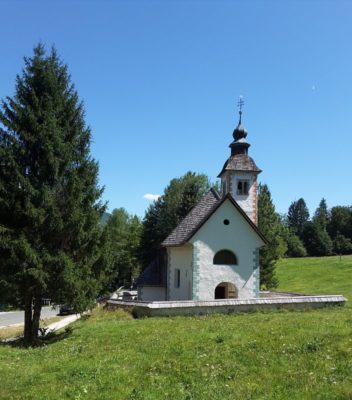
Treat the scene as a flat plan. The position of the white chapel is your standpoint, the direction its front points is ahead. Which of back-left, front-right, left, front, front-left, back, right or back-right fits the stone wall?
front

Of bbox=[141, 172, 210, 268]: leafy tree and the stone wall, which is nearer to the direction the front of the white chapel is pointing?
the stone wall

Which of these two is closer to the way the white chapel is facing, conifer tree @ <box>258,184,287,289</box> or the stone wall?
the stone wall

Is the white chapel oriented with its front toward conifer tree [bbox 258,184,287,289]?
no

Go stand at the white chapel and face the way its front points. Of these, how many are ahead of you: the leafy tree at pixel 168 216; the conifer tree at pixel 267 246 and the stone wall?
1

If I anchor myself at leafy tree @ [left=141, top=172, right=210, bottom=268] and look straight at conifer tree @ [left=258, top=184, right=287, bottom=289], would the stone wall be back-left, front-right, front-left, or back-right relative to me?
front-right

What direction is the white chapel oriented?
toward the camera

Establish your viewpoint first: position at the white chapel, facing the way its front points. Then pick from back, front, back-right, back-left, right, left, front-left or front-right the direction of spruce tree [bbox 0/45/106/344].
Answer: front-right

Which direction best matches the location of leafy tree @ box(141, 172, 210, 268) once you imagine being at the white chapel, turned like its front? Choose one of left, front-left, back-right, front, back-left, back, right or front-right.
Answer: back

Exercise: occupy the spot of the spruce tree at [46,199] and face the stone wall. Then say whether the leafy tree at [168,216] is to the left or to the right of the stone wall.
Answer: left

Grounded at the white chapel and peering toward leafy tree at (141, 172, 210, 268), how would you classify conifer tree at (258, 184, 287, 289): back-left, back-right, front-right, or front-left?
front-right
